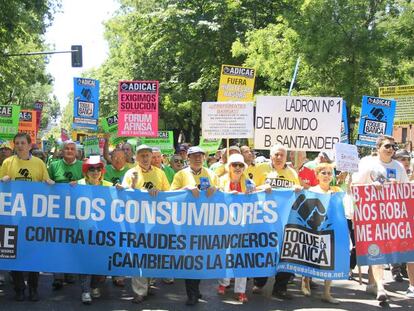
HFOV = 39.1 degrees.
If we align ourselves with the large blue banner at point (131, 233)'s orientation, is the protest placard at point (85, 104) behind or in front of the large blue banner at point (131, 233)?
behind

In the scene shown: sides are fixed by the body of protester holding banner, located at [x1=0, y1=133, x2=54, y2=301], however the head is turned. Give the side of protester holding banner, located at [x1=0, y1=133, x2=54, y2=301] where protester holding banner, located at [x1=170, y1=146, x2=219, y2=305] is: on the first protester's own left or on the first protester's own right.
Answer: on the first protester's own left

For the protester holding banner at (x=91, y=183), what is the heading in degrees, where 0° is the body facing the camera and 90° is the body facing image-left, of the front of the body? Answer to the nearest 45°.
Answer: approximately 0°

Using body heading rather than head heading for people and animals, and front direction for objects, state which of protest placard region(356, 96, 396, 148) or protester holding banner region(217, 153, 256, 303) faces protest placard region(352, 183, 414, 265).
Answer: protest placard region(356, 96, 396, 148)

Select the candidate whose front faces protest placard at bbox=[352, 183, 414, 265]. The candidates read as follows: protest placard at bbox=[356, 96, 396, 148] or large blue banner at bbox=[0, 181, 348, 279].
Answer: protest placard at bbox=[356, 96, 396, 148]

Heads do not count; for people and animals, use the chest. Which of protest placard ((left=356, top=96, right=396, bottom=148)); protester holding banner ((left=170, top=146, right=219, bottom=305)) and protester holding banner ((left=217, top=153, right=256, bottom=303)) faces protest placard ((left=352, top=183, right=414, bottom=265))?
protest placard ((left=356, top=96, right=396, bottom=148))

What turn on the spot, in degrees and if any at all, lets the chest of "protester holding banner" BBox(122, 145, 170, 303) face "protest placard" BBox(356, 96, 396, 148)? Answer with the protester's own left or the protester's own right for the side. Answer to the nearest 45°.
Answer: approximately 135° to the protester's own left

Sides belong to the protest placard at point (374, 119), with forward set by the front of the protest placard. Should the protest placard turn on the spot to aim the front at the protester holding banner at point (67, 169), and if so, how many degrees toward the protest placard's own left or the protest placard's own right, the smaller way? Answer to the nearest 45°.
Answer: approximately 45° to the protest placard's own right

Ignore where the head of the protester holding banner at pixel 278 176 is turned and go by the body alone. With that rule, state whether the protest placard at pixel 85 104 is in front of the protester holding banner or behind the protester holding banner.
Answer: behind

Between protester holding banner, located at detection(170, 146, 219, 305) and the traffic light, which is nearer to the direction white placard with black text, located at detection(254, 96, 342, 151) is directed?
the protester holding banner

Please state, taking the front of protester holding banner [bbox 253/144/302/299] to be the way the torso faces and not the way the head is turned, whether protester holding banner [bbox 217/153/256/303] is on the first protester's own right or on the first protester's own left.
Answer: on the first protester's own right

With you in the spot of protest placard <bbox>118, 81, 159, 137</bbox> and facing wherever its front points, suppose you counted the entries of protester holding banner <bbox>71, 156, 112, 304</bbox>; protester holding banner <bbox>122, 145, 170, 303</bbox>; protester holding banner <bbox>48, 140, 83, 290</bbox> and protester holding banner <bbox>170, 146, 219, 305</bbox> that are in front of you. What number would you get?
4
